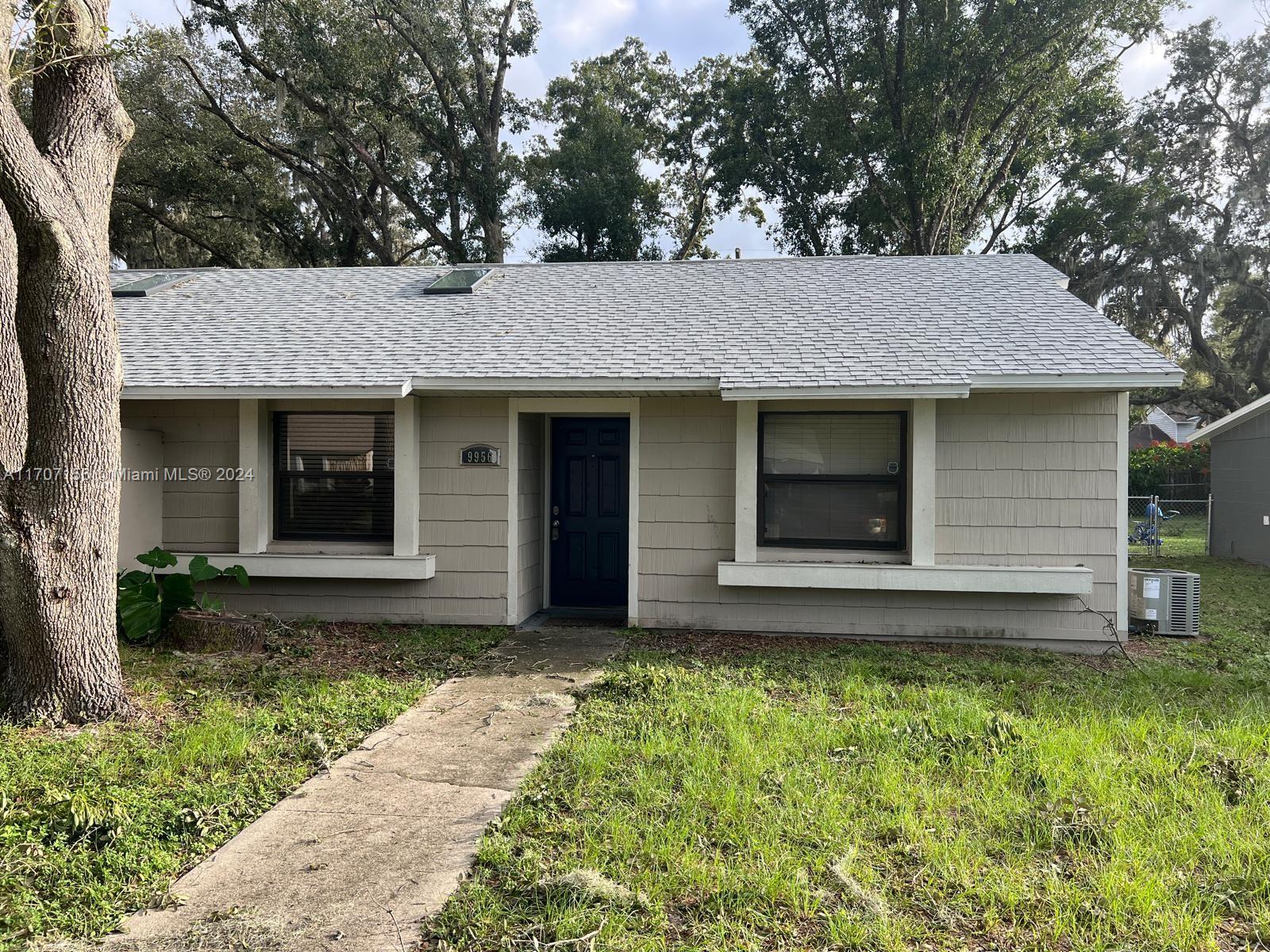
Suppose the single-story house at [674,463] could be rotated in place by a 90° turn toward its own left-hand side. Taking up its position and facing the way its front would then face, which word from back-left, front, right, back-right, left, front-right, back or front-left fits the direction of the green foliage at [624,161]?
left

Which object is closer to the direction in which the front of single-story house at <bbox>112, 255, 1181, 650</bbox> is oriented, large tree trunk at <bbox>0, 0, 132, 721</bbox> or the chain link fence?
the large tree trunk

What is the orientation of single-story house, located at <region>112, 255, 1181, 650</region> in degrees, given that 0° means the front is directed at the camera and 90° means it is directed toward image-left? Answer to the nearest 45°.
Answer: approximately 0°

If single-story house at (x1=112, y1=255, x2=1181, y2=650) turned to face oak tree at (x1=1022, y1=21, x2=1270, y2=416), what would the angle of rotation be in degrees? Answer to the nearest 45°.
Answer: approximately 135° to its left

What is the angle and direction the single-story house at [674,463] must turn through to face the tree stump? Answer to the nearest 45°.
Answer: approximately 90° to its right

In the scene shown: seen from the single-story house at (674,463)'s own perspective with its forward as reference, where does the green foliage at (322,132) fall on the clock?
The green foliage is roughly at 5 o'clock from the single-story house.

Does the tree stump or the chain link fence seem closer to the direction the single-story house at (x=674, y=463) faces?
the tree stump

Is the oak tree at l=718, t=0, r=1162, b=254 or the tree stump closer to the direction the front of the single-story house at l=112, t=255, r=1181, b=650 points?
the tree stump

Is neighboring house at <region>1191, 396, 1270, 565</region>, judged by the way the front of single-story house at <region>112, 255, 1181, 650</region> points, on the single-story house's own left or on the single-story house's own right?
on the single-story house's own left

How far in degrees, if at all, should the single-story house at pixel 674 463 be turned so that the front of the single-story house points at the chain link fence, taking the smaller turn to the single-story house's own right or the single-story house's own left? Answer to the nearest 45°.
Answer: approximately 135° to the single-story house's own left
